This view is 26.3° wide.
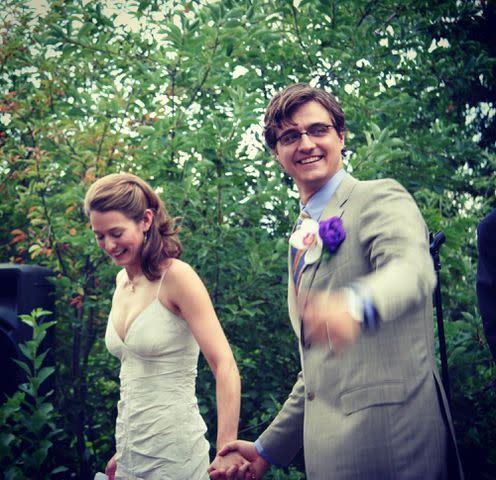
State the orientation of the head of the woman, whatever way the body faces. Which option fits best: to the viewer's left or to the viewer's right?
to the viewer's left

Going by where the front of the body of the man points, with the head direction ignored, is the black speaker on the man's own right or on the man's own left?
on the man's own right

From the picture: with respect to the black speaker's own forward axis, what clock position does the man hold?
The man is roughly at 10 o'clock from the black speaker.

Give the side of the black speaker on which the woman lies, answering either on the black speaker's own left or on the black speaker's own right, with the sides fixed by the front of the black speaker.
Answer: on the black speaker's own left

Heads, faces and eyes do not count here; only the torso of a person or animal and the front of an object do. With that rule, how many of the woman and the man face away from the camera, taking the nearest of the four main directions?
0

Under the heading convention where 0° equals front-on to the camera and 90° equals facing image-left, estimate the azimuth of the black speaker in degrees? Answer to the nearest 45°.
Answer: approximately 45°

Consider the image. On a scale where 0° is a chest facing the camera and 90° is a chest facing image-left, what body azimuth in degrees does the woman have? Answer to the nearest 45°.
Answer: approximately 45°

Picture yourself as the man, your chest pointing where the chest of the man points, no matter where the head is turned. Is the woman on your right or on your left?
on your right
